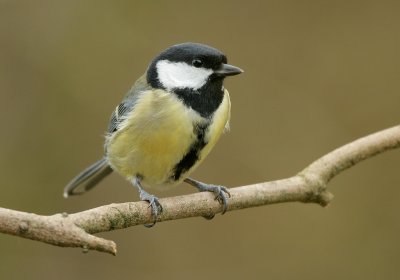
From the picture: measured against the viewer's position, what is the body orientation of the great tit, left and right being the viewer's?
facing the viewer and to the right of the viewer
